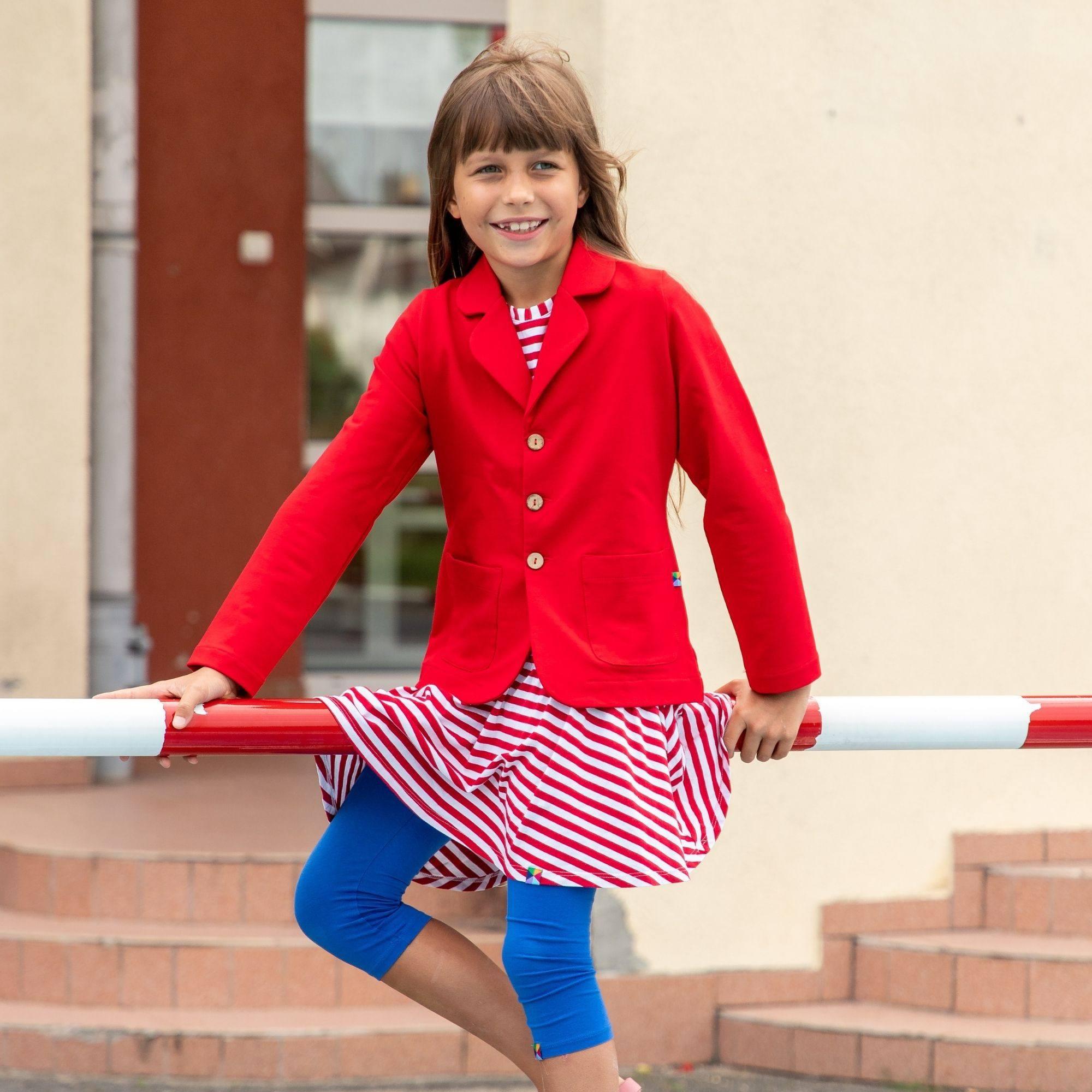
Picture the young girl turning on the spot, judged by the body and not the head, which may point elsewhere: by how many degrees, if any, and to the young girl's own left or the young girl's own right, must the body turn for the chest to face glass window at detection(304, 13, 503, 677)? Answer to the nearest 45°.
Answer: approximately 180°

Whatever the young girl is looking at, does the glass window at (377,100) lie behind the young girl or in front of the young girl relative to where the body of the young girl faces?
behind

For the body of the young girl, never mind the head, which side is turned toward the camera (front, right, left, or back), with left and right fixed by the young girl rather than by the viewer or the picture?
front
